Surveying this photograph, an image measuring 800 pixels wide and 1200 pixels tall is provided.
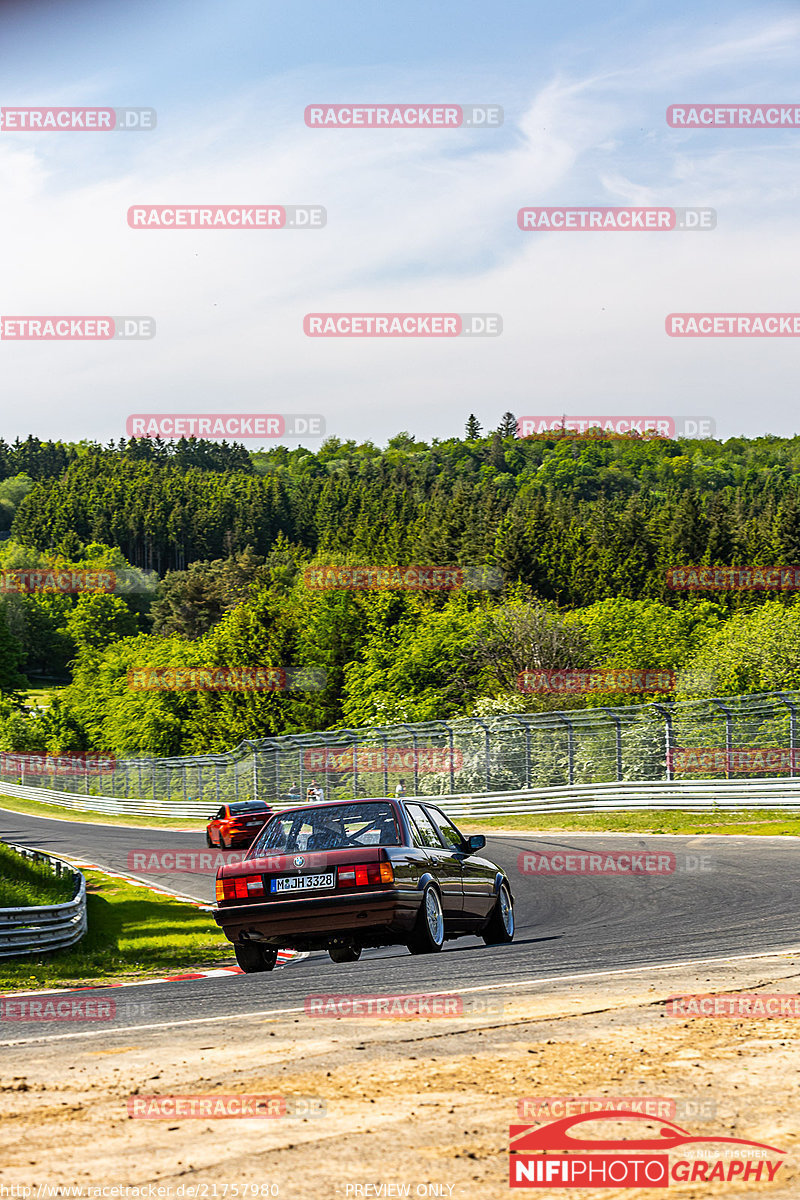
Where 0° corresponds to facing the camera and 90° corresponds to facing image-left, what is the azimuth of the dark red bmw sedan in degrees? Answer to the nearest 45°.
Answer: approximately 225°

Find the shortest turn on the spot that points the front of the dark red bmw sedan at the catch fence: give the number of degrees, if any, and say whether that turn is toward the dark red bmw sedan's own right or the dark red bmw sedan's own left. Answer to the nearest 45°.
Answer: approximately 45° to the dark red bmw sedan's own left

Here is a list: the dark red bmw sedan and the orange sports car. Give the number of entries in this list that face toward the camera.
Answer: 0

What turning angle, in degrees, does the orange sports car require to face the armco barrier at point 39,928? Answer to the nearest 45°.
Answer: approximately 135° to its left

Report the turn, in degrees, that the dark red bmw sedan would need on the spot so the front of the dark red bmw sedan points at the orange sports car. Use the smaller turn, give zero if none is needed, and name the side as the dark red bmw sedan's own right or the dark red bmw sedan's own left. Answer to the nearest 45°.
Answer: approximately 45° to the dark red bmw sedan's own left
